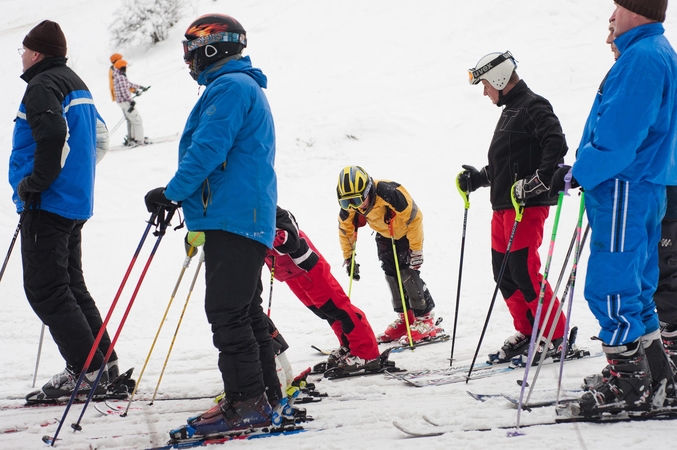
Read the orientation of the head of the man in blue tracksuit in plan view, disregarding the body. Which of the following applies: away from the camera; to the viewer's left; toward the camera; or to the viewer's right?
to the viewer's left

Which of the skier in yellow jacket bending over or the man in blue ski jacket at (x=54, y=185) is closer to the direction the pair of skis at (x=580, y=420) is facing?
the man in blue ski jacket

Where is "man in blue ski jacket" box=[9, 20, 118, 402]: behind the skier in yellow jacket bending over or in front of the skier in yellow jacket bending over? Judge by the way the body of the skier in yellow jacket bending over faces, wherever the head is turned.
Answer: in front

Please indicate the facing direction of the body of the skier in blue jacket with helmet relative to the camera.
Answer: to the viewer's left

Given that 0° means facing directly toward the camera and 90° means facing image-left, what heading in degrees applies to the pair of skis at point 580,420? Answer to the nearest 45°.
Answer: approximately 90°

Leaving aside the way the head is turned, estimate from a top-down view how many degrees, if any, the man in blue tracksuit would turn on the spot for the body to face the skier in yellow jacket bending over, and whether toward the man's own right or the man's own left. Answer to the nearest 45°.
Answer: approximately 45° to the man's own right

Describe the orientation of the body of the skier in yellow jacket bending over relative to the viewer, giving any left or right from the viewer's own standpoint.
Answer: facing the viewer and to the left of the viewer

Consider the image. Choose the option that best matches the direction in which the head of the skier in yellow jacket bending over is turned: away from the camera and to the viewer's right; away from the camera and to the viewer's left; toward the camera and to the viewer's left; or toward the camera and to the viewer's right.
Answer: toward the camera and to the viewer's left

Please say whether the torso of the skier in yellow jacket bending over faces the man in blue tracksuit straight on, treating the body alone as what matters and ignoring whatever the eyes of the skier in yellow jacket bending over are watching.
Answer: no

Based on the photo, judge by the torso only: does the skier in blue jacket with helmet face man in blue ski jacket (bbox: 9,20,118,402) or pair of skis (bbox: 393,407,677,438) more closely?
the man in blue ski jacket

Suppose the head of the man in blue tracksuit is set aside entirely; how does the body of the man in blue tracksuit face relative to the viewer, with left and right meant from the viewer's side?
facing to the left of the viewer

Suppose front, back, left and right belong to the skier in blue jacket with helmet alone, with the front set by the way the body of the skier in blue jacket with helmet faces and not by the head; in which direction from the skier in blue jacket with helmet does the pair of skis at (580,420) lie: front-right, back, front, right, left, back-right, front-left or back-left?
back
